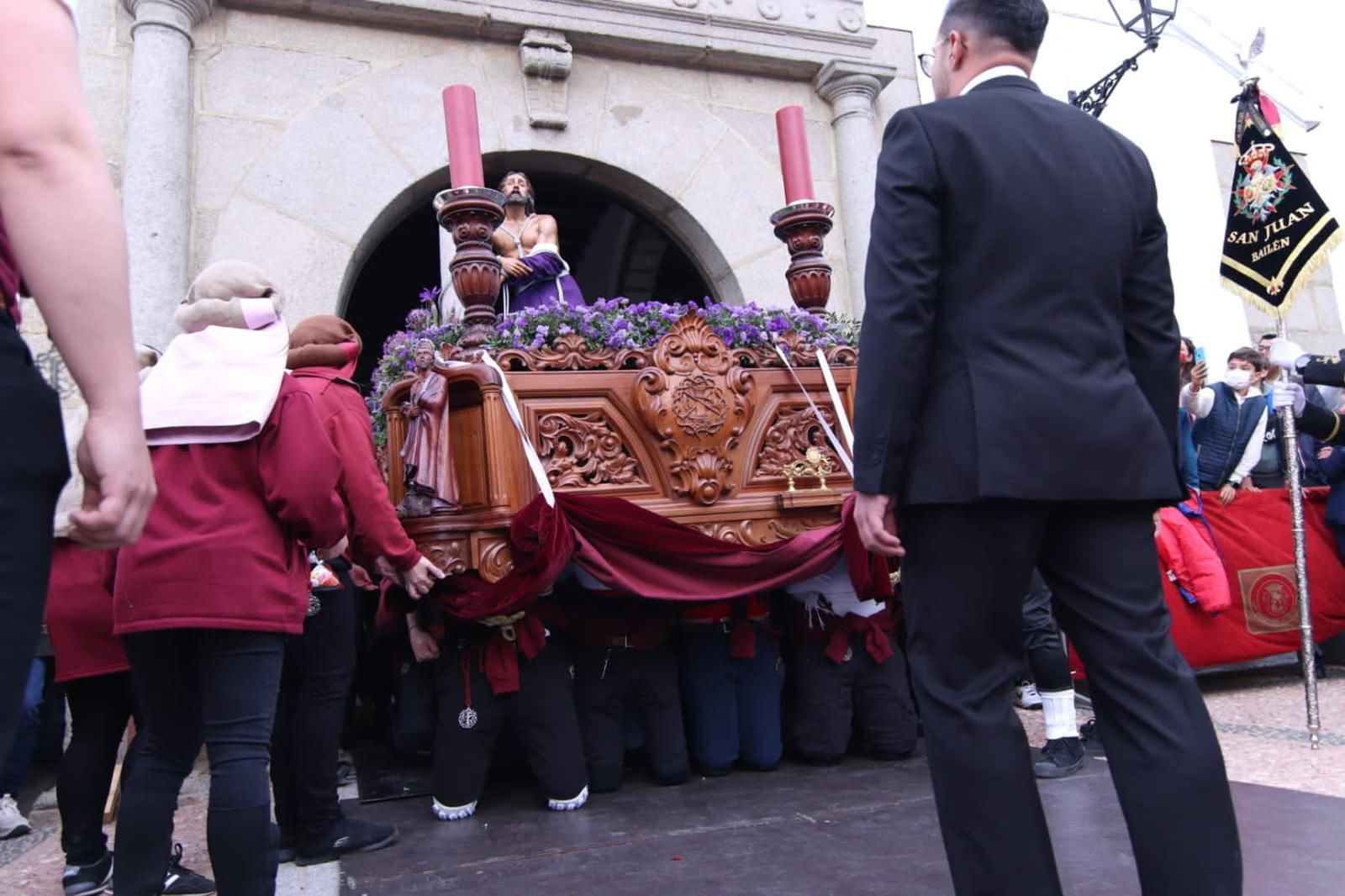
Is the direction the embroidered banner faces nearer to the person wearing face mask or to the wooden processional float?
the wooden processional float

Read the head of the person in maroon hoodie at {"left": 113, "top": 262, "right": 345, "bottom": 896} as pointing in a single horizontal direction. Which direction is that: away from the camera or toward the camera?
away from the camera

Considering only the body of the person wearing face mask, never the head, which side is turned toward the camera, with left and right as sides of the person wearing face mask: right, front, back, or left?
front

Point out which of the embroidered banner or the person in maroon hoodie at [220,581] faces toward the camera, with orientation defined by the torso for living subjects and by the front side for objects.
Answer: the embroidered banner

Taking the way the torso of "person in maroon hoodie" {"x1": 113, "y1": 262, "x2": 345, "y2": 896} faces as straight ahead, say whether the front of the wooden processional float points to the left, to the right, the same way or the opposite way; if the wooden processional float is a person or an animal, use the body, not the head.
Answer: the opposite way

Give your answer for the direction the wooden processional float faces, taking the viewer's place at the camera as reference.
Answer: facing the viewer

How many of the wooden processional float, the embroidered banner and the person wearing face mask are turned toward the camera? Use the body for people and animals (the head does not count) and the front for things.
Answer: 3

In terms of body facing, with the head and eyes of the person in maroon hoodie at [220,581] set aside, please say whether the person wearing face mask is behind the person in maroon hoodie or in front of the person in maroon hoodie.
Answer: in front

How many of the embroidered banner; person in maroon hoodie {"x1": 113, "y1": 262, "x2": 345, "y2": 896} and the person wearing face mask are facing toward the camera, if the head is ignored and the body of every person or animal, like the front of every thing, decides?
2

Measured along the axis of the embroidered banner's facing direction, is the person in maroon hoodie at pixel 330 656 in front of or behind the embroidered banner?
in front

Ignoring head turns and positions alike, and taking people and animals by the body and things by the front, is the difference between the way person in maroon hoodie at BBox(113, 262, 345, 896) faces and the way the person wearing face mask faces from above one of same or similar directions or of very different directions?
very different directions

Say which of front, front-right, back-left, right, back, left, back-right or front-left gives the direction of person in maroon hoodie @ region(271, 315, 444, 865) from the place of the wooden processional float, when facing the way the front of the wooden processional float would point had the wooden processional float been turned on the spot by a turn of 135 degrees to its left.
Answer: back

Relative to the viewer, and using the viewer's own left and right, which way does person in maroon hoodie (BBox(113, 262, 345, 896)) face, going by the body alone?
facing away from the viewer and to the right of the viewer

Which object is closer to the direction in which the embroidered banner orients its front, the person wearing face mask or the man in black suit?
the man in black suit

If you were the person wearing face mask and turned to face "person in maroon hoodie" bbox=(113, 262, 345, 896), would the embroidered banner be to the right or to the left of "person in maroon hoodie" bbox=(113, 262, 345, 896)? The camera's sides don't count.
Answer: left
